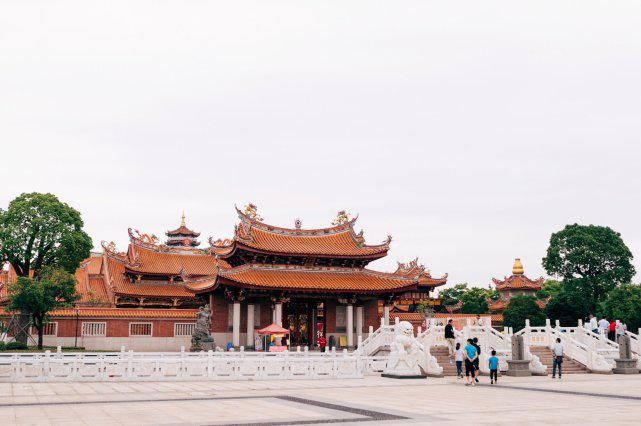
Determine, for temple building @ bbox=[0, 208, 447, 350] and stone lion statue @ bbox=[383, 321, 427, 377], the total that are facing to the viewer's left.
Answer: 0

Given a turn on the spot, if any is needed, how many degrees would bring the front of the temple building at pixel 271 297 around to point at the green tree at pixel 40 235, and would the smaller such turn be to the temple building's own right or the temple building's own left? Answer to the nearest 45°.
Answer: approximately 135° to the temple building's own right

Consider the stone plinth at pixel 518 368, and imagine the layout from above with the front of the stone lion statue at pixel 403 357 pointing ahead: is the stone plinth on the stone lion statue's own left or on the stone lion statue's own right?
on the stone lion statue's own left

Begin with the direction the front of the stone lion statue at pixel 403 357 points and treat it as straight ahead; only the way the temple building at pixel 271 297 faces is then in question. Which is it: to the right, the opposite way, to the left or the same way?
the same way

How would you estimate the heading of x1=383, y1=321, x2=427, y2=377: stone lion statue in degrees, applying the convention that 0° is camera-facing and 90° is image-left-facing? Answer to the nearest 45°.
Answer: approximately 315°

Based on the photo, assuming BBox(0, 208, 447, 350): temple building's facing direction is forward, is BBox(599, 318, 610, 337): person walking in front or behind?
in front

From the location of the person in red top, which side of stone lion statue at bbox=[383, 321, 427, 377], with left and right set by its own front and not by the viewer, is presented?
left

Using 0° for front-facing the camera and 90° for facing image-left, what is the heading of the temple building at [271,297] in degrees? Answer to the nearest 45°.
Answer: approximately 315°

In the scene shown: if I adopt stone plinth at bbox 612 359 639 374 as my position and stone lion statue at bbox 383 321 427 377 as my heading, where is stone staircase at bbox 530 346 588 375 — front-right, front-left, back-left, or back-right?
front-right
